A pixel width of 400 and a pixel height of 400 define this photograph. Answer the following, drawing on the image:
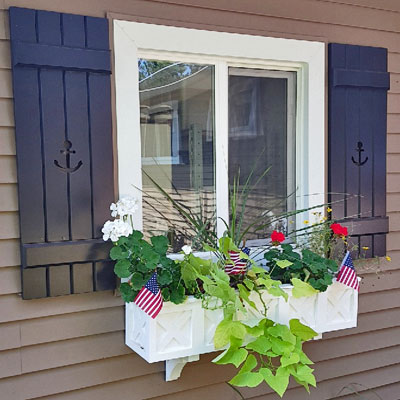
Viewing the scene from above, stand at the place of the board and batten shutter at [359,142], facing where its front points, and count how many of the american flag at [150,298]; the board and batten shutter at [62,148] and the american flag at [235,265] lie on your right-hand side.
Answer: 3

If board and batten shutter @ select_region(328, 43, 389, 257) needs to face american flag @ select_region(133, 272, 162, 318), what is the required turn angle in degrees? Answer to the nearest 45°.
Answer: approximately 90° to its right

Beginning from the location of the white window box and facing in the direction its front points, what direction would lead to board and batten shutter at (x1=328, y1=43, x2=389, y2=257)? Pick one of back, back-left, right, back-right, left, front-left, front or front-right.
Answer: left

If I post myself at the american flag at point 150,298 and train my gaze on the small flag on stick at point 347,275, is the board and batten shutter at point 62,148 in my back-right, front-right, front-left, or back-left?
back-left

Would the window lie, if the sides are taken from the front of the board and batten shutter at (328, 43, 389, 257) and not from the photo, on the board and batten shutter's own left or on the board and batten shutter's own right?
on the board and batten shutter's own right

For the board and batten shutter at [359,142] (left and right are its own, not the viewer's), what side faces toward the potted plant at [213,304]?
right

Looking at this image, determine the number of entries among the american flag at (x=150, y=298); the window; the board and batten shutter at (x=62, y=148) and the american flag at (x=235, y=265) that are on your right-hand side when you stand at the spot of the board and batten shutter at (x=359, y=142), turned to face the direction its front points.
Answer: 4

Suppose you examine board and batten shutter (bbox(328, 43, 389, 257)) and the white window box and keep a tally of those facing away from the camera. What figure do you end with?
0

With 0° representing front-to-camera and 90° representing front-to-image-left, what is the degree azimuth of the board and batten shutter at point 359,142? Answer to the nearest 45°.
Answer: approximately 315°

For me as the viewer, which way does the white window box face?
facing the viewer and to the right of the viewer

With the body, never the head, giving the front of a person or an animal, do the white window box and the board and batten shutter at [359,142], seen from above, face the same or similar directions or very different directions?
same or similar directions

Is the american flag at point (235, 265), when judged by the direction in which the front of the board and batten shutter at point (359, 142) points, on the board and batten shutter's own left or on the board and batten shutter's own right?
on the board and batten shutter's own right
